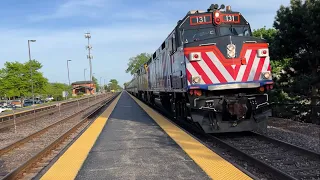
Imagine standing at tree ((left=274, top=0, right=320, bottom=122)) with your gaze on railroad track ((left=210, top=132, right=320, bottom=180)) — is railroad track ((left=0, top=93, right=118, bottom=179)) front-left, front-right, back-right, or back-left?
front-right

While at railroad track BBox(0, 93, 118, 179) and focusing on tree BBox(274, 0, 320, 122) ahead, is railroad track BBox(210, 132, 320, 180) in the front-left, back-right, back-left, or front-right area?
front-right

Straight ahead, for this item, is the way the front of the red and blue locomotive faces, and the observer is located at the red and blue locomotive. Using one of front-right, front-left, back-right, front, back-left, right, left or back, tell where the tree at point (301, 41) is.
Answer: left

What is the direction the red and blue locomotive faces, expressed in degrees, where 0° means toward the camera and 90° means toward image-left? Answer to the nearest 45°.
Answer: approximately 315°
